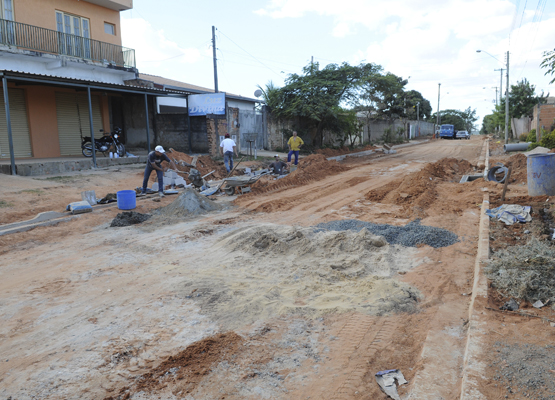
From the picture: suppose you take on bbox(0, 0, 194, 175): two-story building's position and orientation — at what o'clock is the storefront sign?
The storefront sign is roughly at 11 o'clock from the two-story building.

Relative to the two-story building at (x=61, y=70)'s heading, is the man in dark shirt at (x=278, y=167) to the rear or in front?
in front

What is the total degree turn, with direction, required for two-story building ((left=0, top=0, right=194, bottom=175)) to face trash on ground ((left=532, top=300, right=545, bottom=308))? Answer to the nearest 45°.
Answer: approximately 45° to its right

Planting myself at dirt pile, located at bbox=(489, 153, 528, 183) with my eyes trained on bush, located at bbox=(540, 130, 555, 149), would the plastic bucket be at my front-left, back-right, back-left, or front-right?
back-left

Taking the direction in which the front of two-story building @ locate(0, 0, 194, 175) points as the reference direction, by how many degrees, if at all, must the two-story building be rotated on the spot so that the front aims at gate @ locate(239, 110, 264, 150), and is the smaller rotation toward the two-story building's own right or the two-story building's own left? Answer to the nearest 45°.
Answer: approximately 45° to the two-story building's own left

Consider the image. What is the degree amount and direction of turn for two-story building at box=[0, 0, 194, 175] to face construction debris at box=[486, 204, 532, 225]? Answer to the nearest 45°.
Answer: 0° — it already faces it

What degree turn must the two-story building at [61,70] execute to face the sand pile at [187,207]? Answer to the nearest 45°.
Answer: approximately 45° to its right

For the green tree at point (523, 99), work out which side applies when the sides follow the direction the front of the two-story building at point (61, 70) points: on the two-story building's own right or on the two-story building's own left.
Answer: on the two-story building's own left

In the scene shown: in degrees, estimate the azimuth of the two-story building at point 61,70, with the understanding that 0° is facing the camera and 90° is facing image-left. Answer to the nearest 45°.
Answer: approximately 315°

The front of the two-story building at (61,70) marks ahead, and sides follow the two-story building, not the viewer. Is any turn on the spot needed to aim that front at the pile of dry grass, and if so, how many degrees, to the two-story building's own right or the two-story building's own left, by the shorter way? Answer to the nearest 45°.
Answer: approximately 45° to the two-story building's own right

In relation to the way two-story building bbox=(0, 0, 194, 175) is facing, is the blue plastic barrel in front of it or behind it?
in front

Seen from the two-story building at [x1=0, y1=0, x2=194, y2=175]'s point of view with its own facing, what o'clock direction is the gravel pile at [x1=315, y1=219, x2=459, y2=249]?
The gravel pile is roughly at 1 o'clock from the two-story building.

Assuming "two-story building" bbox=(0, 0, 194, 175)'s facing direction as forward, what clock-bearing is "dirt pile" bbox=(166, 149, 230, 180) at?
The dirt pile is roughly at 12 o'clock from the two-story building.
